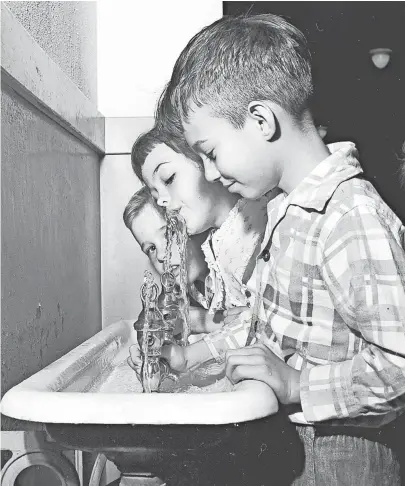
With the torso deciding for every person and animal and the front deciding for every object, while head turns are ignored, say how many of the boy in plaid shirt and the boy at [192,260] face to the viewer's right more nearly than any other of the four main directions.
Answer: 0

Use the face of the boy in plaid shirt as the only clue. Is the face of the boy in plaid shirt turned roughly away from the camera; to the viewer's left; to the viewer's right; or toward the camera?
to the viewer's left

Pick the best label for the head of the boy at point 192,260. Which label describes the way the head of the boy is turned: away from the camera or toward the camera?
toward the camera

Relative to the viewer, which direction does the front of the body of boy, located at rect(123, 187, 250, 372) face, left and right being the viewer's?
facing the viewer and to the left of the viewer

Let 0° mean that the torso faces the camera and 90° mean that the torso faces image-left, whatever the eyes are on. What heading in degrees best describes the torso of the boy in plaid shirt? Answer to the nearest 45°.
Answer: approximately 90°
